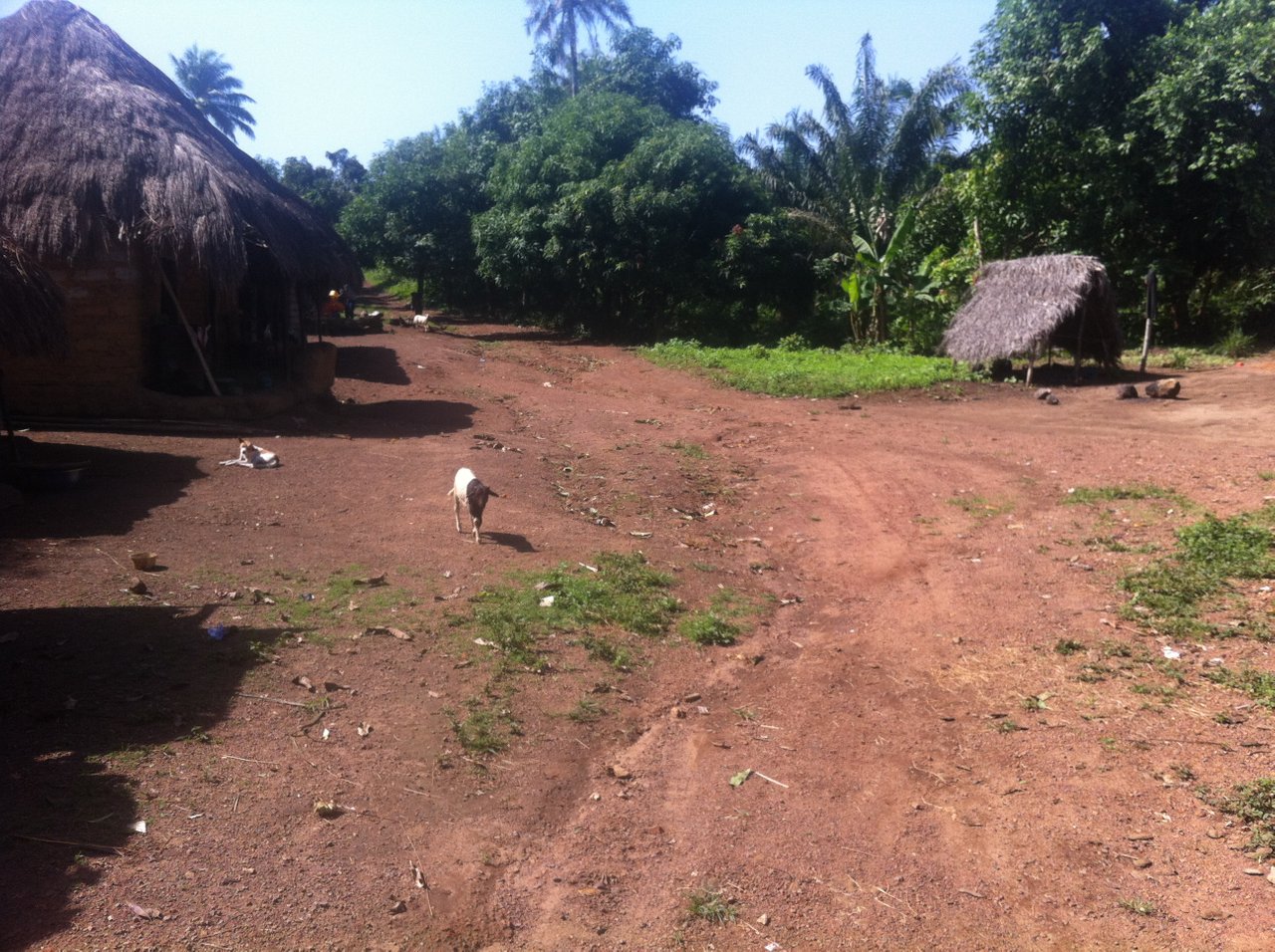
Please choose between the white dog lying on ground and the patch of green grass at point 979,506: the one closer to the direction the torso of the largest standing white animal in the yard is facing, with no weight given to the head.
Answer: the patch of green grass

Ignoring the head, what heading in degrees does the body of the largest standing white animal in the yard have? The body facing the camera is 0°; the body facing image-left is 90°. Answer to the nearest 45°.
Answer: approximately 315°

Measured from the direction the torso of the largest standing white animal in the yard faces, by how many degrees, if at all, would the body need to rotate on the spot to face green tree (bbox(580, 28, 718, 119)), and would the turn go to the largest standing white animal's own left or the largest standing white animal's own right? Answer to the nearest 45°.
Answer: approximately 135° to the largest standing white animal's own left

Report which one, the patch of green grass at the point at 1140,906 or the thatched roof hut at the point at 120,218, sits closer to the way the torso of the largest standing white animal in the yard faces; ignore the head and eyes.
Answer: the patch of green grass

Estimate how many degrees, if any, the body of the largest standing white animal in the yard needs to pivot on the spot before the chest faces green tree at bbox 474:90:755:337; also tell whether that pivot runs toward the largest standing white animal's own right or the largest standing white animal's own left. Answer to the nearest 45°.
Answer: approximately 135° to the largest standing white animal's own left

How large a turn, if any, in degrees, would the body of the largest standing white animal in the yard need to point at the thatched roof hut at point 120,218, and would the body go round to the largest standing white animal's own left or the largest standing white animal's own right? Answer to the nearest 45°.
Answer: approximately 180°

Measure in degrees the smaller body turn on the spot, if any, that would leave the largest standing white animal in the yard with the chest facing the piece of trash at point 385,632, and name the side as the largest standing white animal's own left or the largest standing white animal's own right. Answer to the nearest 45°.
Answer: approximately 45° to the largest standing white animal's own right

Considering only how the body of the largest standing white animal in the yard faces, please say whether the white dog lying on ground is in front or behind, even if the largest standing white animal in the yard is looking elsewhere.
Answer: behind

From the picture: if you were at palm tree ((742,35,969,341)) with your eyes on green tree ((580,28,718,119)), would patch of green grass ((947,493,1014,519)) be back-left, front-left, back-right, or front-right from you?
back-left
